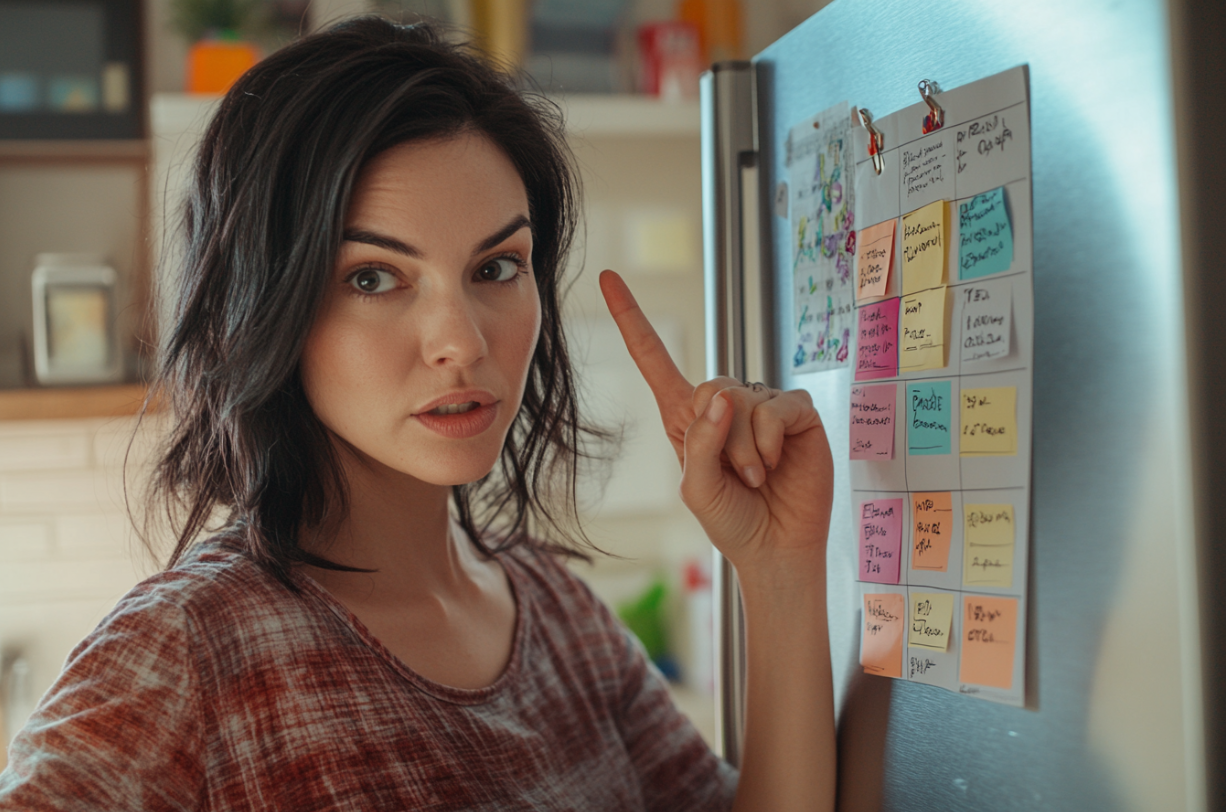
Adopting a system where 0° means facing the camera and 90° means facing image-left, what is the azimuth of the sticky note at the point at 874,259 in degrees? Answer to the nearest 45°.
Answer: approximately 45°

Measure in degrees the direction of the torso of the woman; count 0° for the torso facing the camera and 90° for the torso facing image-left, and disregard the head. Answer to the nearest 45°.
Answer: approximately 315°

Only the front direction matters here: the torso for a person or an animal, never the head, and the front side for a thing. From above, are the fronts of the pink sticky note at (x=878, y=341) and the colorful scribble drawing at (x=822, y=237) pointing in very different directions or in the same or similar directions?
same or similar directions

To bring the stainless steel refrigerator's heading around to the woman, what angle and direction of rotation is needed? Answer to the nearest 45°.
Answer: approximately 45° to its right

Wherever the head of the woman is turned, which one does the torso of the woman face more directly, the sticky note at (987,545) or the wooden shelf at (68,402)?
the sticky note

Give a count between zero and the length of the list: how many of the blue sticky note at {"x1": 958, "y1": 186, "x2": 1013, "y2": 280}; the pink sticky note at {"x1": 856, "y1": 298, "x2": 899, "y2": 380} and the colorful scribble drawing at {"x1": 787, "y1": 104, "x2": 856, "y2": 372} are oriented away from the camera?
0

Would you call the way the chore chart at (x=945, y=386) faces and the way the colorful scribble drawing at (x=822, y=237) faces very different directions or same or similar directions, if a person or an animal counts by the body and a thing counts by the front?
same or similar directions

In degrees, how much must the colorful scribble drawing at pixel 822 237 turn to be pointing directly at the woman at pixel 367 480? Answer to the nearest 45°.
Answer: approximately 45° to its right

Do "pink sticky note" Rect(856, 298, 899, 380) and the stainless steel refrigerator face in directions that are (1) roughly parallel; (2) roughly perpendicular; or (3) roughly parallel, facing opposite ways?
roughly parallel

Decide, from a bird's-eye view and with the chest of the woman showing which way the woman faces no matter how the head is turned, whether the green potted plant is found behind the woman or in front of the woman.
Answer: behind
